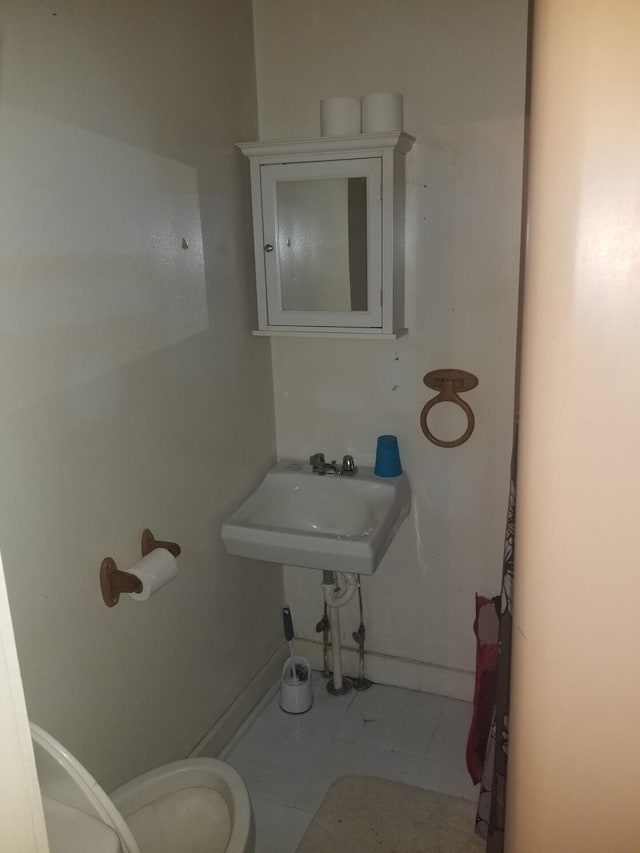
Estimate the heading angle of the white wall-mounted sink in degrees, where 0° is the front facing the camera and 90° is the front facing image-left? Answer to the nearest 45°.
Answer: approximately 45°

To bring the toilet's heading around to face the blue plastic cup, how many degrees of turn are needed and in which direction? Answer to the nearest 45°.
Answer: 0° — it already faces it

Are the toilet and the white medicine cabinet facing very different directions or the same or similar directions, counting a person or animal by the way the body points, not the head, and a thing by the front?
very different directions

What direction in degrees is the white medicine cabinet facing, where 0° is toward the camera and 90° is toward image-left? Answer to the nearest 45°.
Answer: approximately 45°

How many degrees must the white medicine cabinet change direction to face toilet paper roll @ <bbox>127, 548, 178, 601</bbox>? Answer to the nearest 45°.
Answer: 0° — it already faces it
